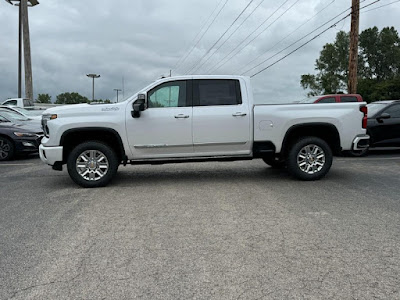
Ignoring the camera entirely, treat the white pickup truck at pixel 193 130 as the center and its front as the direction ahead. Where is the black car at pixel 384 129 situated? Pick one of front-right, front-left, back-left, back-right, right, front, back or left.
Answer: back-right

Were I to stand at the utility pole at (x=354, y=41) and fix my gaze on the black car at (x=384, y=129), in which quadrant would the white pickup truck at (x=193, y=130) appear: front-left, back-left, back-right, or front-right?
front-right

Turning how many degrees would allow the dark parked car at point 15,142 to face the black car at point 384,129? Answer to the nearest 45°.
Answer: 0° — it already faces it

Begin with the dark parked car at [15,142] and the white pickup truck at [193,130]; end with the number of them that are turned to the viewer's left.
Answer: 1

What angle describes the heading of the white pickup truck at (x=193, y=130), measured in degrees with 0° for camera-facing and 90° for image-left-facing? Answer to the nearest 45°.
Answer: approximately 90°

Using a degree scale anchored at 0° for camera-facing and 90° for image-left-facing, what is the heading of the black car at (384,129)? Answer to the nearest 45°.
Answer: approximately 45°

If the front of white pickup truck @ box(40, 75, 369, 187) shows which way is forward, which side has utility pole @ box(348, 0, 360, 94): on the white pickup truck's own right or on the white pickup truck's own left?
on the white pickup truck's own right

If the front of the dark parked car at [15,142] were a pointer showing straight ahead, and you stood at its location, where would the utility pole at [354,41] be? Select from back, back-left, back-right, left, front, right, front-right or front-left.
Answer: front-left

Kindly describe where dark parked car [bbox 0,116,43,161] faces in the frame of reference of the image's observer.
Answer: facing the viewer and to the right of the viewer

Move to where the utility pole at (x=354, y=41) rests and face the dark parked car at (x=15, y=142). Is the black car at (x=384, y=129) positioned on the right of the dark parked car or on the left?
left

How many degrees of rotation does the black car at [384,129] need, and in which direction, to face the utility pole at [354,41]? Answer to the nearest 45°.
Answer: approximately 135° to its right

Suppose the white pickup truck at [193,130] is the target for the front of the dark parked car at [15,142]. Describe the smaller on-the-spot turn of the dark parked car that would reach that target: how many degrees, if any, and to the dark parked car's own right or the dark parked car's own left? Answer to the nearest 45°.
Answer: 0° — it already faces it

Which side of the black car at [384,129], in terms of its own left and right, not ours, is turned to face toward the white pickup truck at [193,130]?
front

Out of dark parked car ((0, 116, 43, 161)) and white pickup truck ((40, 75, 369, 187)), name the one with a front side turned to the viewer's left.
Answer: the white pickup truck

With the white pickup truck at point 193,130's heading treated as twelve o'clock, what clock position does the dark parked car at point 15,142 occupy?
The dark parked car is roughly at 1 o'clock from the white pickup truck.
